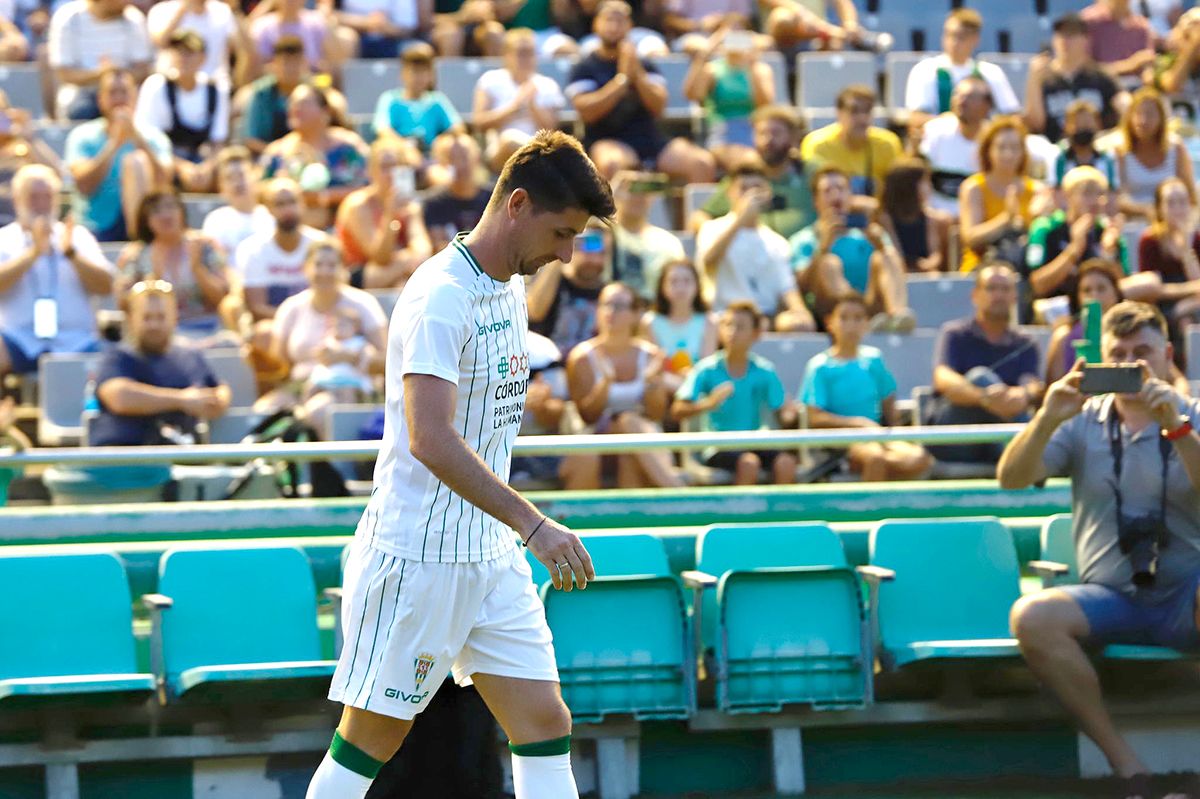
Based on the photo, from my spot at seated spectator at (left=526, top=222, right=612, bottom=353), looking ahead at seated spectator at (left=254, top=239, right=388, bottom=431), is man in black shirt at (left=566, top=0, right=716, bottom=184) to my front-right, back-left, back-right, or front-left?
back-right

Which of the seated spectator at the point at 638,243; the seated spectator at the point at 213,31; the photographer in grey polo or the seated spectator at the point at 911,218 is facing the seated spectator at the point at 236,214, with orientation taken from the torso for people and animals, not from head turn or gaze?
the seated spectator at the point at 213,31

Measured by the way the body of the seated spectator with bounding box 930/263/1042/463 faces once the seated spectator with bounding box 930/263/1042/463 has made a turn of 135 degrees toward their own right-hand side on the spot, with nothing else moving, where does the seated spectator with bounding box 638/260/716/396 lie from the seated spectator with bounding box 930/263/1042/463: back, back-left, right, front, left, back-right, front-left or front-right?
front-left

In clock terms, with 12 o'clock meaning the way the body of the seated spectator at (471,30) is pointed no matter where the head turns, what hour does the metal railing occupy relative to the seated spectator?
The metal railing is roughly at 12 o'clock from the seated spectator.

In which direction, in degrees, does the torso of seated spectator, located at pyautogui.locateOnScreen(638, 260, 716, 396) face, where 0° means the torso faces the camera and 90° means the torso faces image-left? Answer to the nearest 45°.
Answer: approximately 0°

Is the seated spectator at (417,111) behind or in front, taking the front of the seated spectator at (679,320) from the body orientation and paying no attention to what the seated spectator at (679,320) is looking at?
behind

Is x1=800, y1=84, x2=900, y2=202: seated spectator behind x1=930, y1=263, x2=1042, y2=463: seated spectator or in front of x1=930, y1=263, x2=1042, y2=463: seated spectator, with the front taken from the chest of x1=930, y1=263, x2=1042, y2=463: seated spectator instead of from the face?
behind

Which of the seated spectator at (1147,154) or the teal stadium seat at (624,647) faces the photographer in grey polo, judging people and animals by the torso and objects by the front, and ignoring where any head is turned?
the seated spectator

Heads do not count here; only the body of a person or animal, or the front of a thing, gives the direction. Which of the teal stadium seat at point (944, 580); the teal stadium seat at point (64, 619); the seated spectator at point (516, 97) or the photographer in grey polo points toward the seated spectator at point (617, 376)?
the seated spectator at point (516, 97)

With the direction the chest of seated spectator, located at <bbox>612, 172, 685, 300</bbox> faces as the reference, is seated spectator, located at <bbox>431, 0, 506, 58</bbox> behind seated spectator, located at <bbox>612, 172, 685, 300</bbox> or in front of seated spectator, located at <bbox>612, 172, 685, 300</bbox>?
behind

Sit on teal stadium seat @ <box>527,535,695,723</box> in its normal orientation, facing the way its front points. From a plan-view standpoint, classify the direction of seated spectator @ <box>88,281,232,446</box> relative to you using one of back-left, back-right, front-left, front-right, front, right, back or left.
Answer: back-right
